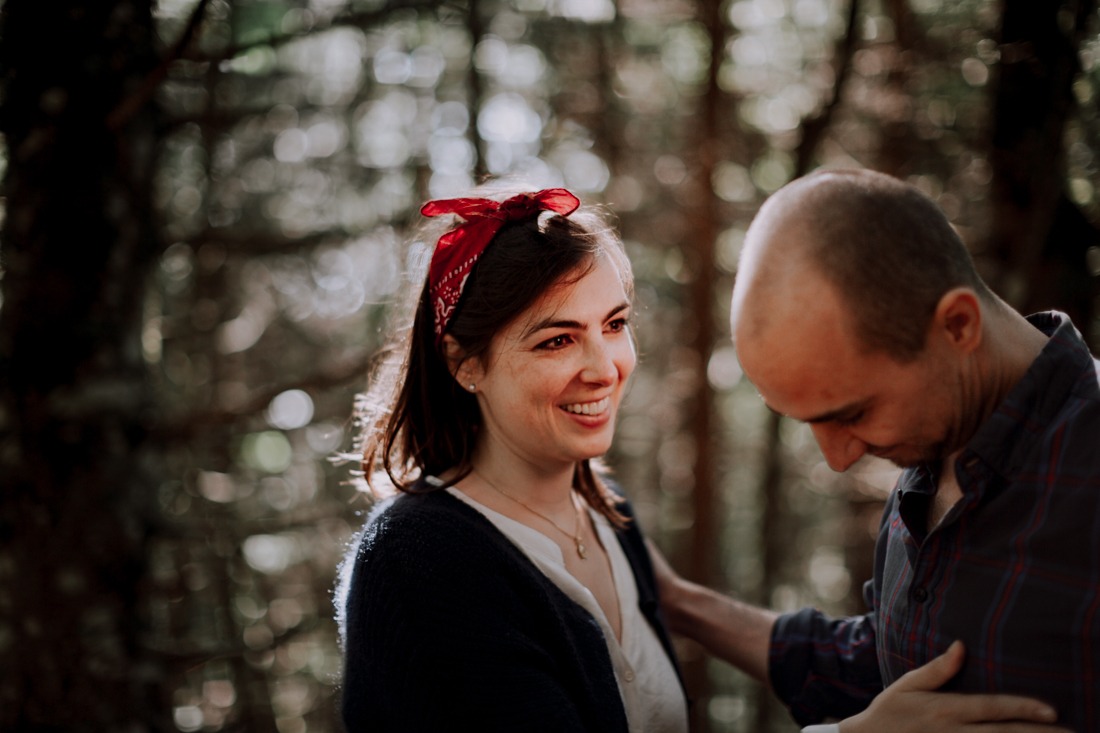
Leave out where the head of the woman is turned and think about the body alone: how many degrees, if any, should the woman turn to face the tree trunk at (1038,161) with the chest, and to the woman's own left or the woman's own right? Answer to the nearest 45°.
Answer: approximately 90° to the woman's own left

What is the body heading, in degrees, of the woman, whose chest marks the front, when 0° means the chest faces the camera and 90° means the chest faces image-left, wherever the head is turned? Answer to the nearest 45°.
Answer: approximately 315°

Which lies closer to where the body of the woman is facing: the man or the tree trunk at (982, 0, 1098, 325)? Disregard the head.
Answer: the man
